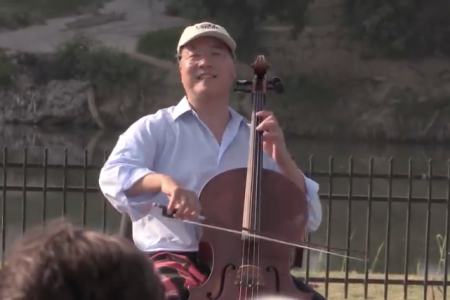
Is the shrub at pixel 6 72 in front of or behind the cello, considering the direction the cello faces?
behind

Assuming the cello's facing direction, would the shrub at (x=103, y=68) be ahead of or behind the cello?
behind

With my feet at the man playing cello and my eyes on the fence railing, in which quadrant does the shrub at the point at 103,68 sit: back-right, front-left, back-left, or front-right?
front-left

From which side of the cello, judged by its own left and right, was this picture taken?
front

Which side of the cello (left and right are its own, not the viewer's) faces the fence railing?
back

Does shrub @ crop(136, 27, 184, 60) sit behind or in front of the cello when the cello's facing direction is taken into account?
behind
